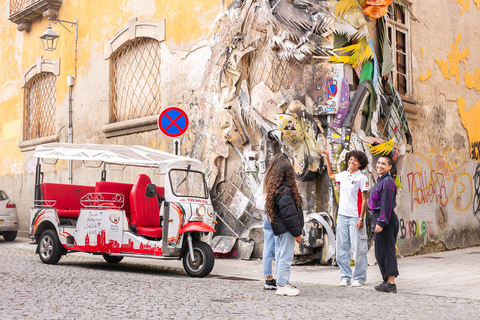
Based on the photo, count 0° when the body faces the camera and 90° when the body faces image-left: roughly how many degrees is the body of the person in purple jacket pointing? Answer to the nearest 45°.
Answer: approximately 90°

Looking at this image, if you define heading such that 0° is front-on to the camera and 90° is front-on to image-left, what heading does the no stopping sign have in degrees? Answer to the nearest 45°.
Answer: approximately 0°

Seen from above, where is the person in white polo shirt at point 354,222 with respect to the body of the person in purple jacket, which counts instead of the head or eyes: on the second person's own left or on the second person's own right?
on the second person's own right

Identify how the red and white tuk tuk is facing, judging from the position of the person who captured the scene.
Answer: facing the viewer and to the right of the viewer

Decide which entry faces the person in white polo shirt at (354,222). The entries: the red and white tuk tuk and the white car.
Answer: the red and white tuk tuk

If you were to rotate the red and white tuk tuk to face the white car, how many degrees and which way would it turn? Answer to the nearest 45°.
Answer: approximately 180°

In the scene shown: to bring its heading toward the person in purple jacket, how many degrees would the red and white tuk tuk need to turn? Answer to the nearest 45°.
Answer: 0° — it already faces them

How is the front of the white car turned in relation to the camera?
facing away from the viewer and to the left of the viewer
